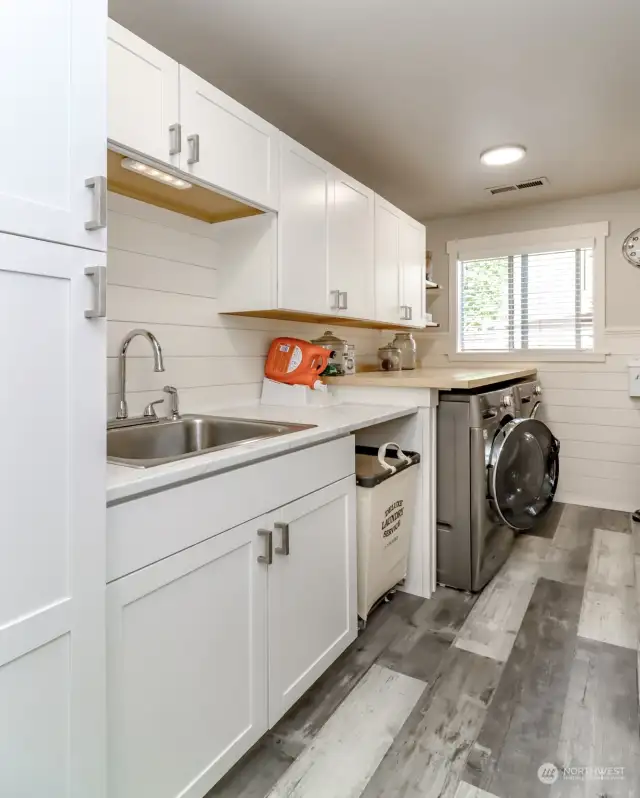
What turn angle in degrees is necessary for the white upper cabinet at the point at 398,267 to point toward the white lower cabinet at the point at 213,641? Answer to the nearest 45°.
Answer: approximately 45° to its right

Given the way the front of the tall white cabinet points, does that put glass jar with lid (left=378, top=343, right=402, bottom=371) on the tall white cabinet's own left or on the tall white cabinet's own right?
on the tall white cabinet's own left

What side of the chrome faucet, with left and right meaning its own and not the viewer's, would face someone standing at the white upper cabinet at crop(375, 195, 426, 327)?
left

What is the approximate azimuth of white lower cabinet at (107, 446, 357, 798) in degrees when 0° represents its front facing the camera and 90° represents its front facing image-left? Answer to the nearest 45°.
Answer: approximately 315°

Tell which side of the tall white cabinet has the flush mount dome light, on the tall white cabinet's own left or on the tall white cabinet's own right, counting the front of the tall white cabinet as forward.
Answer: on the tall white cabinet's own left

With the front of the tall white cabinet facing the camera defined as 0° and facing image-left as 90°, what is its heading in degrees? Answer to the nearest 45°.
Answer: approximately 315°

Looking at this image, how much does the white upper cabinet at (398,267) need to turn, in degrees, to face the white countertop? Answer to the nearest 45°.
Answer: approximately 45° to its right

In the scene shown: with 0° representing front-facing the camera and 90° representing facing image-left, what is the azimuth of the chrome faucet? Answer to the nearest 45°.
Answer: approximately 315°

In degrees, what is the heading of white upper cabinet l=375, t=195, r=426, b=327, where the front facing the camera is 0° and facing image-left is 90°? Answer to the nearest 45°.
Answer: approximately 315°
